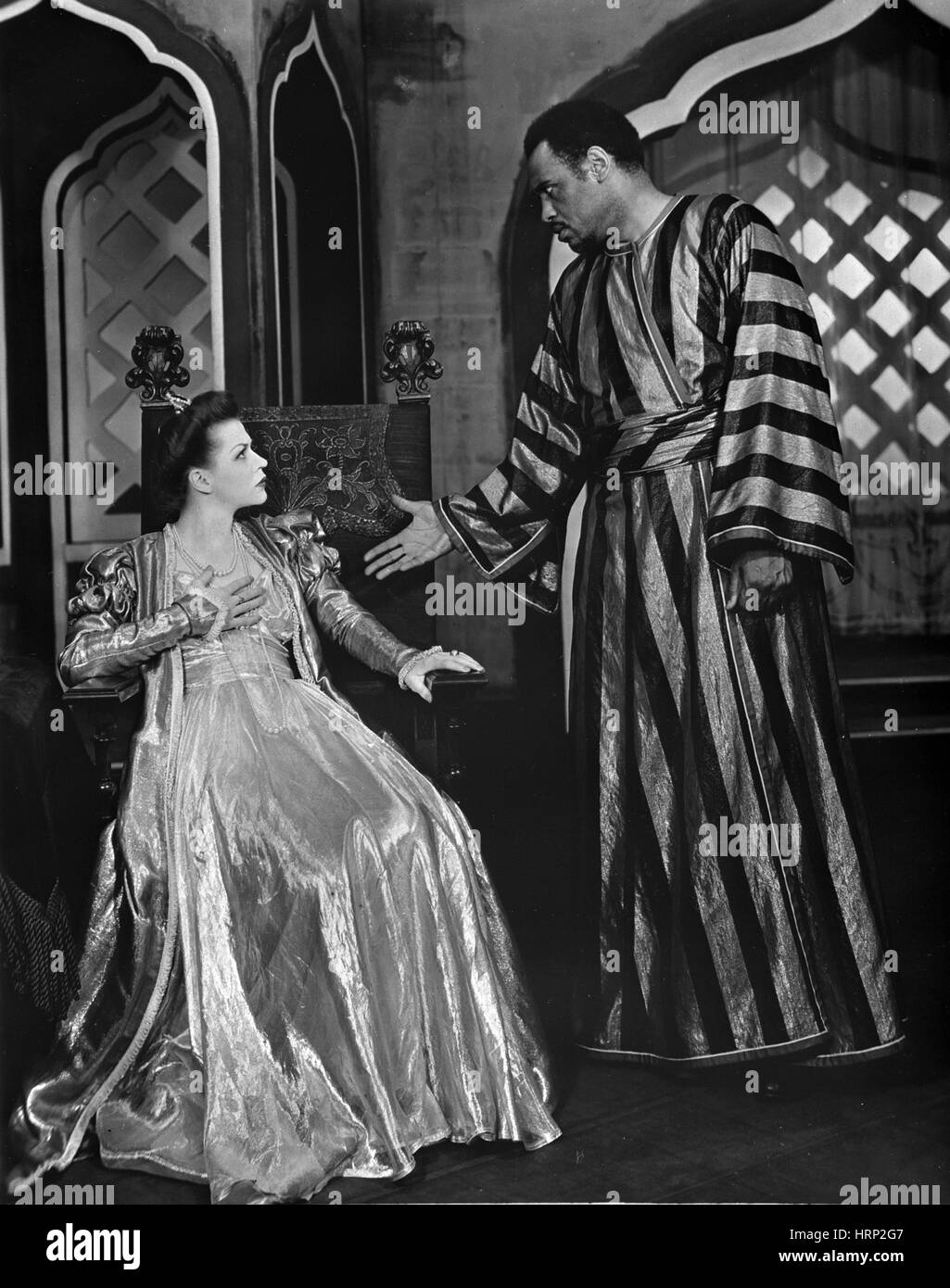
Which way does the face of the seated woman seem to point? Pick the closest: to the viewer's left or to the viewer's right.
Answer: to the viewer's right

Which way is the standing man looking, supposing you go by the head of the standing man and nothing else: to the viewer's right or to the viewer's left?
to the viewer's left

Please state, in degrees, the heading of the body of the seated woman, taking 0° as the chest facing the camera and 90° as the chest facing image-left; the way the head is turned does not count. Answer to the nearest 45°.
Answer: approximately 315°

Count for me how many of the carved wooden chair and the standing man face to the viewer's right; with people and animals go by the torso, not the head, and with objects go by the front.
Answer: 0

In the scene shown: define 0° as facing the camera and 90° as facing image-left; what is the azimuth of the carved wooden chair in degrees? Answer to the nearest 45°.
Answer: approximately 0°

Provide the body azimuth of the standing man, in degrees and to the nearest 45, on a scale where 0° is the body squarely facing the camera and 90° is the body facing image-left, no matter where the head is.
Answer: approximately 45°
